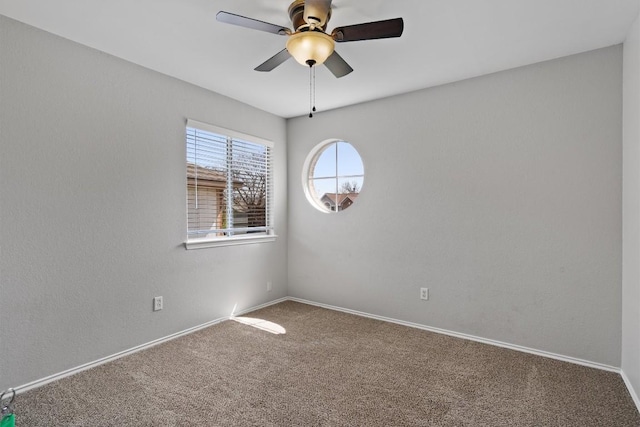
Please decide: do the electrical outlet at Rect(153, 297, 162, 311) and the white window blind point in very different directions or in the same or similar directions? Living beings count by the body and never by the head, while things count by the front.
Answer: same or similar directions

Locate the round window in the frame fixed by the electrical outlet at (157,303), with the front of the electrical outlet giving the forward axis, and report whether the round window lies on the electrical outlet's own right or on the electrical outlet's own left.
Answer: on the electrical outlet's own left

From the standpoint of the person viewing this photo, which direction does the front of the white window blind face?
facing the viewer and to the right of the viewer

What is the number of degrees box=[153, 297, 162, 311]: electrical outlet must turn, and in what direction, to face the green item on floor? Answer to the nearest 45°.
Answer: approximately 45° to its right

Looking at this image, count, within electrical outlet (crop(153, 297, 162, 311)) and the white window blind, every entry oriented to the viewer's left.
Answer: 0

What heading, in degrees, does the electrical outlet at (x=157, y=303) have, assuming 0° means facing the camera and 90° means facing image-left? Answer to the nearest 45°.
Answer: approximately 315°

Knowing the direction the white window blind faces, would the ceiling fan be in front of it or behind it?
in front

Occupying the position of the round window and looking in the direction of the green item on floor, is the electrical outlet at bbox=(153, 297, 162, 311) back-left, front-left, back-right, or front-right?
front-right

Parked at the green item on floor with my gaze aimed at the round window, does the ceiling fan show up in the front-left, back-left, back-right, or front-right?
front-right

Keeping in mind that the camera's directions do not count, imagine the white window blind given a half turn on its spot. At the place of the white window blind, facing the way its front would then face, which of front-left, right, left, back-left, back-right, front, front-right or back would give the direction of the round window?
back-right
